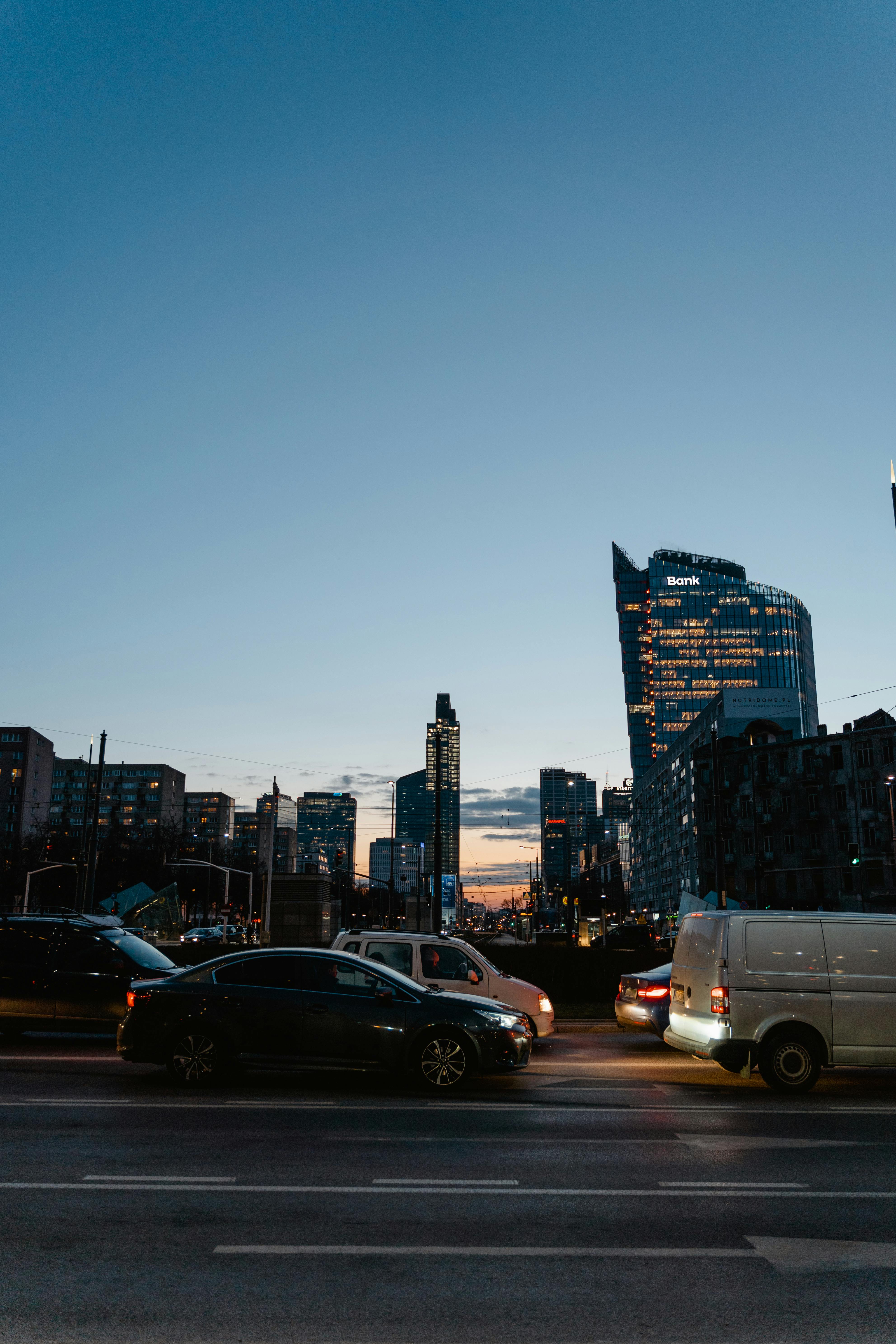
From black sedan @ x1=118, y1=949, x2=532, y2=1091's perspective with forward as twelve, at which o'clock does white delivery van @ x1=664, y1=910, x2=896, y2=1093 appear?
The white delivery van is roughly at 12 o'clock from the black sedan.

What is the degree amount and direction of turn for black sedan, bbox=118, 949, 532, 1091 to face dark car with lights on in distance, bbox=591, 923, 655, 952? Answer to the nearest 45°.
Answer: approximately 90° to its left

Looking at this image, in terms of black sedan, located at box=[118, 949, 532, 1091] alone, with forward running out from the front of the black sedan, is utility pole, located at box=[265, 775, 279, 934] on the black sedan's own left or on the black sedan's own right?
on the black sedan's own left

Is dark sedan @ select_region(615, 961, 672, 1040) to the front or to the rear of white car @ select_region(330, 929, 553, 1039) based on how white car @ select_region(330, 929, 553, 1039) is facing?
to the front

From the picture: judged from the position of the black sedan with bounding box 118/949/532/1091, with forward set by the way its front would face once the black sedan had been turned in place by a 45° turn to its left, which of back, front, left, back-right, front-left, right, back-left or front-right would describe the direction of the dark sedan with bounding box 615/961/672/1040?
front

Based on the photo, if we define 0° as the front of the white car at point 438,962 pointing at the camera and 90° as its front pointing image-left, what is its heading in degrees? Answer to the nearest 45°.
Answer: approximately 270°

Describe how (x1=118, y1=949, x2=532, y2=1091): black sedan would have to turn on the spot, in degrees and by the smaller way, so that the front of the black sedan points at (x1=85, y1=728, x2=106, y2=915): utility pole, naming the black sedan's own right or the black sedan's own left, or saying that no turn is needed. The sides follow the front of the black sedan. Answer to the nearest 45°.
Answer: approximately 90° to the black sedan's own left

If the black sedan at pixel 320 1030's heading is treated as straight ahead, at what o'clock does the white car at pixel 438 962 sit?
The white car is roughly at 10 o'clock from the black sedan.

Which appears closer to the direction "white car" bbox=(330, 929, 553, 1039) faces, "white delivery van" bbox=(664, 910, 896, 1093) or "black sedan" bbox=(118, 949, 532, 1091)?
the white delivery van

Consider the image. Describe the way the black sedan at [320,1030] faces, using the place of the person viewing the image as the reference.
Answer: facing to the right of the viewer

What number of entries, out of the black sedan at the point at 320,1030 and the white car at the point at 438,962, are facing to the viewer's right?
2

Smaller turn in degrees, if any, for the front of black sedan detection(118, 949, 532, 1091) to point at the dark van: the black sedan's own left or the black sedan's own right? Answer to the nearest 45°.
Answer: approximately 135° to the black sedan's own left
